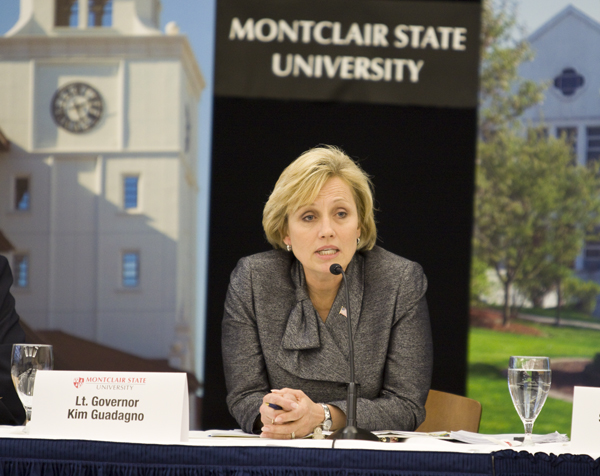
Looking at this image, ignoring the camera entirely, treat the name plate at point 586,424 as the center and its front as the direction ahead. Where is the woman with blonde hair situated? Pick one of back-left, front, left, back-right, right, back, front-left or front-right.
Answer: back-right

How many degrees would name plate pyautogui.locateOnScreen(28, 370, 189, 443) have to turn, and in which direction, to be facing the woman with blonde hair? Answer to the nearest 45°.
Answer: approximately 135° to its left

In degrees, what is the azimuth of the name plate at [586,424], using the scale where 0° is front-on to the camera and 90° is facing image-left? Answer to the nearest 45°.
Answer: approximately 0°

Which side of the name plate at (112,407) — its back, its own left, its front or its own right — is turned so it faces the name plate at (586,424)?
left

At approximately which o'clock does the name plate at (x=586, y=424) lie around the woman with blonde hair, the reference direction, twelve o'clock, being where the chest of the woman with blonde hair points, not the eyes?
The name plate is roughly at 11 o'clock from the woman with blonde hair.

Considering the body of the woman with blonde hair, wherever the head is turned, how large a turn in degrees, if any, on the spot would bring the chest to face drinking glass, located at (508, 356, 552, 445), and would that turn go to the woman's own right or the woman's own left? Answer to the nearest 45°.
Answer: approximately 45° to the woman's own left

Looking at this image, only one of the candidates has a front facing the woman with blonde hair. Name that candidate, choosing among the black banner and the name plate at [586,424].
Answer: the black banner

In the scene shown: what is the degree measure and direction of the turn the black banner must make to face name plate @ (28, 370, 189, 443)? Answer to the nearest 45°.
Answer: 0° — it already faces it
